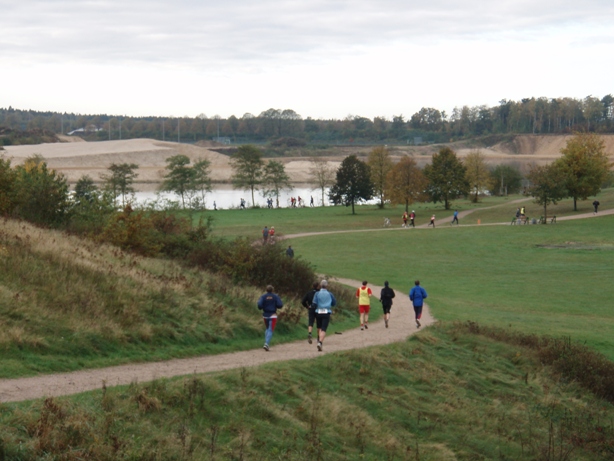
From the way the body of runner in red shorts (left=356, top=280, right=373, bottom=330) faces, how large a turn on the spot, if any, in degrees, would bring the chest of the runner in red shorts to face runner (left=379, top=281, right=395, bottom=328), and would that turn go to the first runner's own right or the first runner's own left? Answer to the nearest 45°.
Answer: approximately 45° to the first runner's own right

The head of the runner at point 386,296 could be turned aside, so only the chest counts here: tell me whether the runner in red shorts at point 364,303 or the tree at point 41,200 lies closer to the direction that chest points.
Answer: the tree

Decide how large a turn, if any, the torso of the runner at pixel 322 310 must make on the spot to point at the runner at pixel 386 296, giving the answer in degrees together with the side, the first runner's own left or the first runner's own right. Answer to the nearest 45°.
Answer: approximately 45° to the first runner's own right

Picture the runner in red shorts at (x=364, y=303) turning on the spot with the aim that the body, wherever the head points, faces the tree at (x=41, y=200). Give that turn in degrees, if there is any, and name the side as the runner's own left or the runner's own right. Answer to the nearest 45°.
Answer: approximately 45° to the runner's own left

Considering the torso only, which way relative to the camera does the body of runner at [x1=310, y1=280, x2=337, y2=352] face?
away from the camera

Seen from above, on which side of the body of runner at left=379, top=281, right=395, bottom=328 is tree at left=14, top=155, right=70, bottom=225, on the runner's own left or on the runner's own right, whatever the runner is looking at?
on the runner's own left

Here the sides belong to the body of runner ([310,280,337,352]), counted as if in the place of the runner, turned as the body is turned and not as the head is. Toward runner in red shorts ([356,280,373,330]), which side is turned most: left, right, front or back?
front

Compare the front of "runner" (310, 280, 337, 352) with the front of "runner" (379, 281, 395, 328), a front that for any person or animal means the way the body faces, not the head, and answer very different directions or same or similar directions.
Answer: same or similar directions

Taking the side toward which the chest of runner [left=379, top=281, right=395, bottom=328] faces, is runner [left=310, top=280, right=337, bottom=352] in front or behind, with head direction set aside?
behind

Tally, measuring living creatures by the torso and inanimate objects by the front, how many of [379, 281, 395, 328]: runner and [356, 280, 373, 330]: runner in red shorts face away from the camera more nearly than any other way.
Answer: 2

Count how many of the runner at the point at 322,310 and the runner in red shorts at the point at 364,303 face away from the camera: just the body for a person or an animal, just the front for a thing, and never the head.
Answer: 2

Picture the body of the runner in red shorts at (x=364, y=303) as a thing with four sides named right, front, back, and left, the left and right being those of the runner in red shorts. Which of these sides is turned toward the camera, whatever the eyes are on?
back

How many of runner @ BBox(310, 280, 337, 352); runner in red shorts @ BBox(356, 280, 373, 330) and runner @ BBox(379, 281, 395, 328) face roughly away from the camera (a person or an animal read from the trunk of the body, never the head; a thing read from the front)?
3

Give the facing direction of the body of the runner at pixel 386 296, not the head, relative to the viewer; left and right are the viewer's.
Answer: facing away from the viewer
